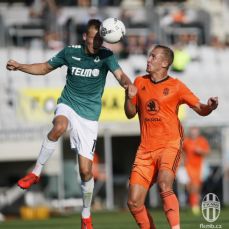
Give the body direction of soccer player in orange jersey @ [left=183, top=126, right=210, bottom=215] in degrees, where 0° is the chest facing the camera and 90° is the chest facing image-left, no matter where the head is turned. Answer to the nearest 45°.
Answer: approximately 0°

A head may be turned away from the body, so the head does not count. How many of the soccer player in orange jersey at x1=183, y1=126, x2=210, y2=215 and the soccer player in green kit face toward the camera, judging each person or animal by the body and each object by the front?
2

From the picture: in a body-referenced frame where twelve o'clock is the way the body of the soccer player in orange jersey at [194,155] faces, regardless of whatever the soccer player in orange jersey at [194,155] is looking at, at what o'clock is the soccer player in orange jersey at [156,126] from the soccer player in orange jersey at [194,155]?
the soccer player in orange jersey at [156,126] is roughly at 12 o'clock from the soccer player in orange jersey at [194,155].

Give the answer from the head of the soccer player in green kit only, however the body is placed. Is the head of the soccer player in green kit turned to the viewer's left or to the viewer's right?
to the viewer's right

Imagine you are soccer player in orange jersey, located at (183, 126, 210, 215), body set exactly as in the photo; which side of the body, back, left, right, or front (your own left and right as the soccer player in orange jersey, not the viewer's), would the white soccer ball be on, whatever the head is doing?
front
